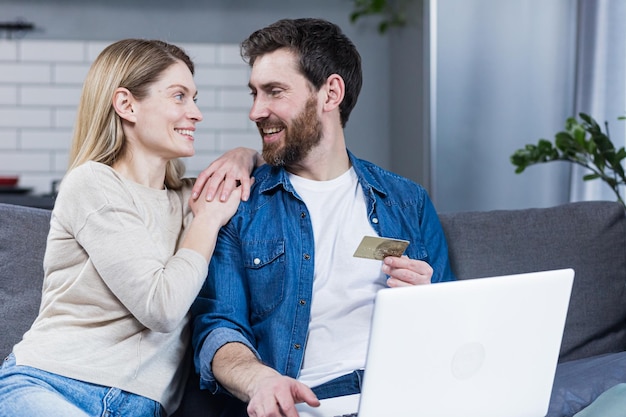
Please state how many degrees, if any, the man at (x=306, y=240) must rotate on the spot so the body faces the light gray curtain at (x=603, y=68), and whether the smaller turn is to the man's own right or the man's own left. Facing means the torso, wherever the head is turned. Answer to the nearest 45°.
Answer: approximately 135° to the man's own left

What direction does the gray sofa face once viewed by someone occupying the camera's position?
facing the viewer

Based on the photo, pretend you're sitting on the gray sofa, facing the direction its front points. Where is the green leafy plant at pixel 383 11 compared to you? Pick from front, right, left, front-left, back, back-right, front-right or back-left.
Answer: back

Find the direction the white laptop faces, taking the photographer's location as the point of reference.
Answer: facing away from the viewer and to the left of the viewer

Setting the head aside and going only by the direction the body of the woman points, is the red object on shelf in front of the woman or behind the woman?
behind

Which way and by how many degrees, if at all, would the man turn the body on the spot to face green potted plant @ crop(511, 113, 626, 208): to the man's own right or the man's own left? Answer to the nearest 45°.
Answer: approximately 135° to the man's own left

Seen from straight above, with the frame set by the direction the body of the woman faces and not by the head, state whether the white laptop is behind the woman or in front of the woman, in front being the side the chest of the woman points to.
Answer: in front

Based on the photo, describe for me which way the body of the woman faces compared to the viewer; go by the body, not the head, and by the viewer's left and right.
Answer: facing the viewer and to the right of the viewer

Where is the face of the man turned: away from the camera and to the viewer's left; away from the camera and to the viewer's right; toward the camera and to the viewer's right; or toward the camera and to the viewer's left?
toward the camera and to the viewer's left

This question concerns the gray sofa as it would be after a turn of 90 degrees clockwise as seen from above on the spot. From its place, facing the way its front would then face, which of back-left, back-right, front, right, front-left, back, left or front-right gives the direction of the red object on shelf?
front-right

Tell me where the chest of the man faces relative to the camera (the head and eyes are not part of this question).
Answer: toward the camera

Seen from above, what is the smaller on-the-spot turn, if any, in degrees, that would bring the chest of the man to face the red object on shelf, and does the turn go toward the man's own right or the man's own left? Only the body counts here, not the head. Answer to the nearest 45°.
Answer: approximately 135° to the man's own right
